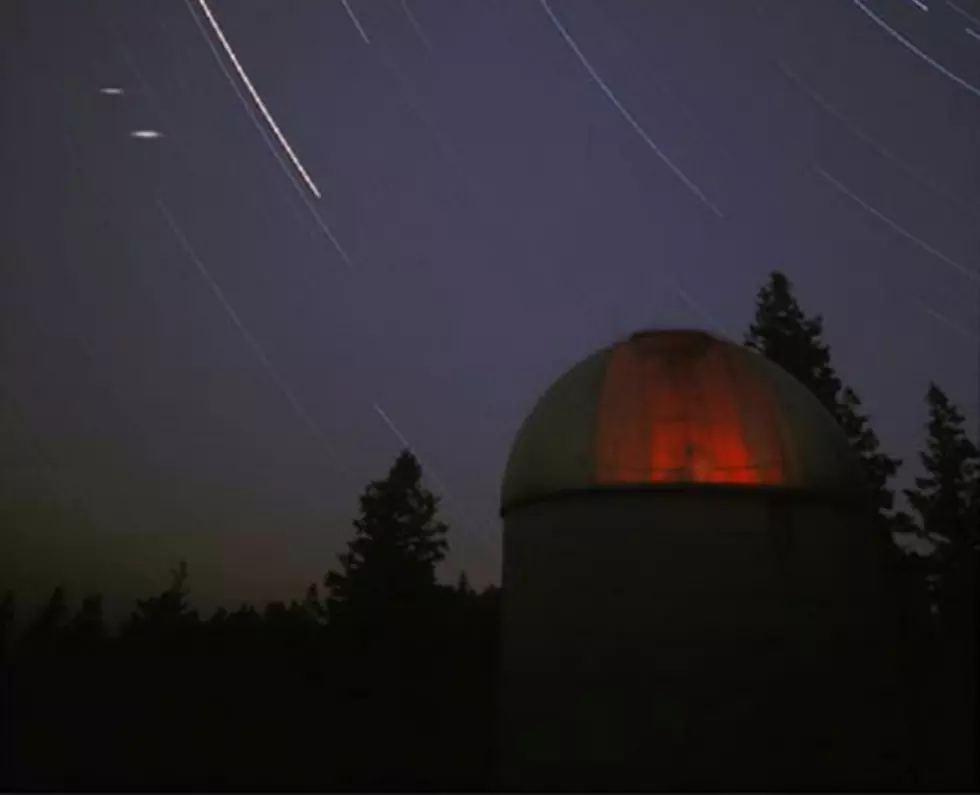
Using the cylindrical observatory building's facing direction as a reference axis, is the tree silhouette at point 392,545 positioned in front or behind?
behind

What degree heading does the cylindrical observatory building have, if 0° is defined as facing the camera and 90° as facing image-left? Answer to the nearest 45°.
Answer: approximately 0°

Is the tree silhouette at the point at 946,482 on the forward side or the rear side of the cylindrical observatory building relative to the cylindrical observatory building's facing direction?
on the rear side

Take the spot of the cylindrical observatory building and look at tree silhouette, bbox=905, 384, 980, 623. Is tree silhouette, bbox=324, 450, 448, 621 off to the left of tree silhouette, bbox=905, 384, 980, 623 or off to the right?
left

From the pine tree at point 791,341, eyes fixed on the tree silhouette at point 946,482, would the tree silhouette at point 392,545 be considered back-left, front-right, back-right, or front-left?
back-left
